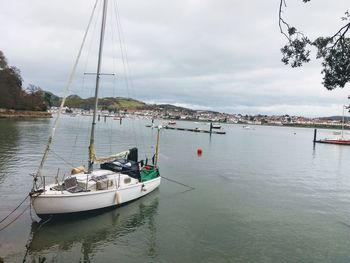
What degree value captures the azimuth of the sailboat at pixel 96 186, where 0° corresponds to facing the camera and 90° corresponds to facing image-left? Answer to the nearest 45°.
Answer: approximately 45°
